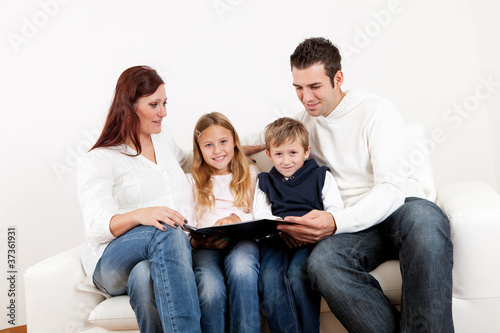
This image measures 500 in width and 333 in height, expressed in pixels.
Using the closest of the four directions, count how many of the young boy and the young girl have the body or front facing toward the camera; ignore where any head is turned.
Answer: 2

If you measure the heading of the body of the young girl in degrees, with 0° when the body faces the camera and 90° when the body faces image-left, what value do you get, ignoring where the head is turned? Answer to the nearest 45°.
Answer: approximately 0°

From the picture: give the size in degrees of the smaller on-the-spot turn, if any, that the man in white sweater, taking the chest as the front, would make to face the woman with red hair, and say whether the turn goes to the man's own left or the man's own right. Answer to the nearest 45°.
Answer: approximately 45° to the man's own right

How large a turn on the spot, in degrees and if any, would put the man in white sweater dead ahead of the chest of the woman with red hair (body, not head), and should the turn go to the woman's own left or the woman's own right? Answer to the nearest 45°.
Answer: approximately 45° to the woman's own left
